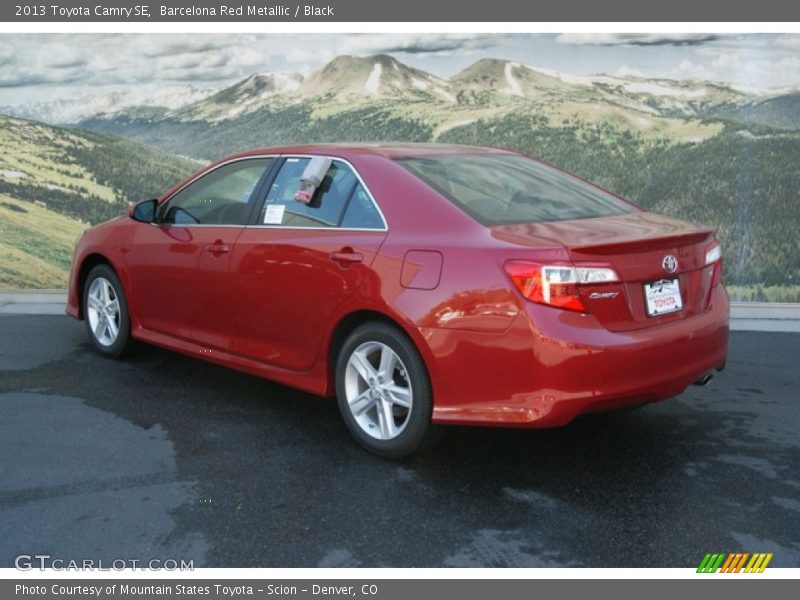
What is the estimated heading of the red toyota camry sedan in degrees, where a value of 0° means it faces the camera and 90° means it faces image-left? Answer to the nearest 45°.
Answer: approximately 135°
